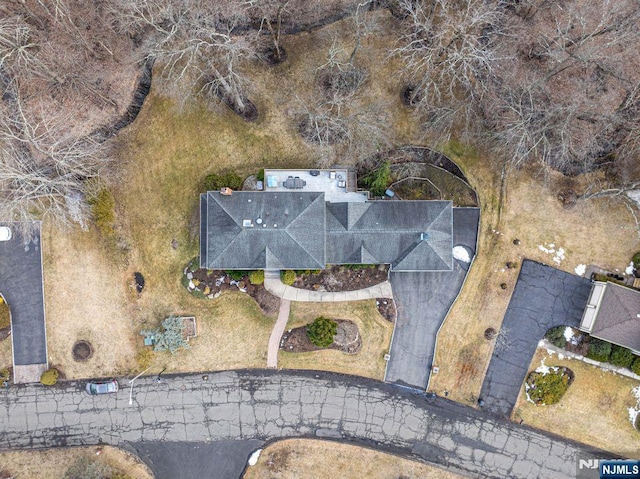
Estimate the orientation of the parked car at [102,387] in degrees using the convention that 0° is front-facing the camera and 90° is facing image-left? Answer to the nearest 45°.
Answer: approximately 90°

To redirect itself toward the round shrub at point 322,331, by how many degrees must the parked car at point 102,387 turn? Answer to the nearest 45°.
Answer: approximately 135° to its left

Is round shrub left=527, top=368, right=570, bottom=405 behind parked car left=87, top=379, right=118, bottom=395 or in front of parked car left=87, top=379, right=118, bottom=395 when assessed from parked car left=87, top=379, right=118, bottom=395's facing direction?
behind

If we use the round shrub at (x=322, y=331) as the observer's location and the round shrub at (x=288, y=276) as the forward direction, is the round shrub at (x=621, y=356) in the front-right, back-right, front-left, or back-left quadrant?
back-right

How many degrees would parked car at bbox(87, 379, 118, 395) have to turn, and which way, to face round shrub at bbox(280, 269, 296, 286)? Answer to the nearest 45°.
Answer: approximately 180°
